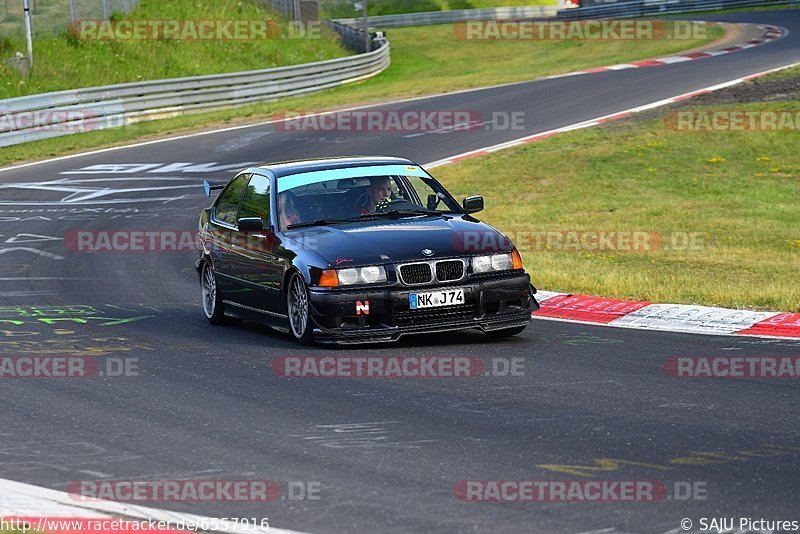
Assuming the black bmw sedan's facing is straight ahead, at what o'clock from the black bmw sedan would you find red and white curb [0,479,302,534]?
The red and white curb is roughly at 2 o'clock from the black bmw sedan.

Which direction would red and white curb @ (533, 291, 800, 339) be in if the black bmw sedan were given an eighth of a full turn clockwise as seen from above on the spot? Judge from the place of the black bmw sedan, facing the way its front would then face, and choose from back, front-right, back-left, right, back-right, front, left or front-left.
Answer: left

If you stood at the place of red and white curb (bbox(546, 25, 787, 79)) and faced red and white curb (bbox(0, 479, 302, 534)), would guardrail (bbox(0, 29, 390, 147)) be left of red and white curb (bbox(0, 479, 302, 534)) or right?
right

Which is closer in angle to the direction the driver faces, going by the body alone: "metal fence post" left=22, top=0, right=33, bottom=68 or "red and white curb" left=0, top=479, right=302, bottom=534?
the red and white curb

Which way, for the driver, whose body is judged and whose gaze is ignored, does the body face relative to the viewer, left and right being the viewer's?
facing the viewer and to the right of the viewer

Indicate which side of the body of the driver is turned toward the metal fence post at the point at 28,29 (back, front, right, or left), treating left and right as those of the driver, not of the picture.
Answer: back

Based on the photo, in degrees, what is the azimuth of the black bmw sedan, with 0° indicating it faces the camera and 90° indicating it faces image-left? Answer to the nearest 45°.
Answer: approximately 315°

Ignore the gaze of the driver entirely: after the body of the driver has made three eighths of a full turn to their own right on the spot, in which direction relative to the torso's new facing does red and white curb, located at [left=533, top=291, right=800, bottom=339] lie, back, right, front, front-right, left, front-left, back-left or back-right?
back

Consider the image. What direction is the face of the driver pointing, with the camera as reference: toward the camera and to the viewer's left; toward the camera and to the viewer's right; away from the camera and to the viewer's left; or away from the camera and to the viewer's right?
toward the camera and to the viewer's right

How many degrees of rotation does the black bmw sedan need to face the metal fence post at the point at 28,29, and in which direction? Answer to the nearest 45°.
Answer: approximately 135° to its left

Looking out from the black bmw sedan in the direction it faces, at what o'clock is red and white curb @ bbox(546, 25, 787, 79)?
The red and white curb is roughly at 8 o'clock from the black bmw sedan.

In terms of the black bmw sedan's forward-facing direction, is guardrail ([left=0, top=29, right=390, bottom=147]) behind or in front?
behind
